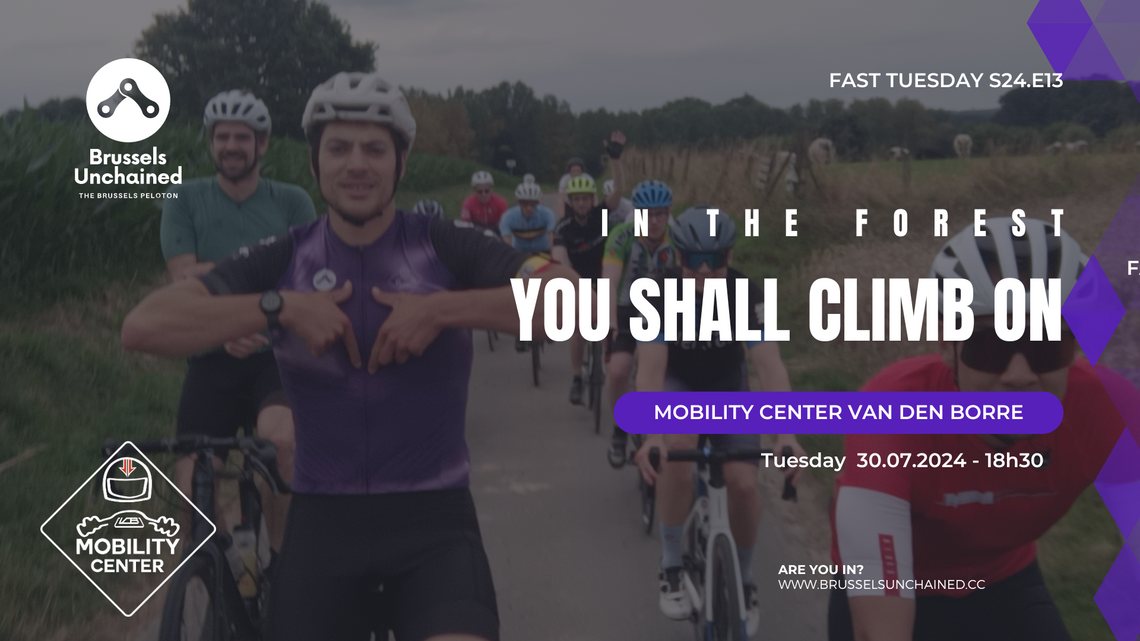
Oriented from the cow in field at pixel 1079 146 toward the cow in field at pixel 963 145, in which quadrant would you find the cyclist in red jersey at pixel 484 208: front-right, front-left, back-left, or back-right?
front-left

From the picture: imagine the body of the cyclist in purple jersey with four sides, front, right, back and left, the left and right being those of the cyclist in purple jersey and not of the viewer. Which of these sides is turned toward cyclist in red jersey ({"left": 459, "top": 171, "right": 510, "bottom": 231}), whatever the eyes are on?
back

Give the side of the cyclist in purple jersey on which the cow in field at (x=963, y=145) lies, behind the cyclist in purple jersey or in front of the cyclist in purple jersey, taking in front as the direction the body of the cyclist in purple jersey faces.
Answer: behind

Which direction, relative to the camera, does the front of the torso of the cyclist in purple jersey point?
toward the camera

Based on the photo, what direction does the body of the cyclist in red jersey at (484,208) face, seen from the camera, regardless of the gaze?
toward the camera

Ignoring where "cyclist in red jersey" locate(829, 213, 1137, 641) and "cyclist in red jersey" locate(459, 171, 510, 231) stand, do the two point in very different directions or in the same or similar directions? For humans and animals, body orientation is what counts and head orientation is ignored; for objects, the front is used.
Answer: same or similar directions

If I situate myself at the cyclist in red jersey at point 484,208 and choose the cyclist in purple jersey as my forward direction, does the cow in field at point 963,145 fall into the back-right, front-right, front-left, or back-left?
back-left

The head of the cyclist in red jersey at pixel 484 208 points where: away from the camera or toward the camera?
toward the camera

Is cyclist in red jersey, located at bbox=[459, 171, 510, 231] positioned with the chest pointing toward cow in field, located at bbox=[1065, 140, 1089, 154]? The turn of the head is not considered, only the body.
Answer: no

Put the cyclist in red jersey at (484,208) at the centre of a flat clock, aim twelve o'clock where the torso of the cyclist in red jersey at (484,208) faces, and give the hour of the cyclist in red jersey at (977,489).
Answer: the cyclist in red jersey at (977,489) is roughly at 12 o'clock from the cyclist in red jersey at (484,208).

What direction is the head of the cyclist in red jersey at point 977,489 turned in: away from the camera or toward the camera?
toward the camera

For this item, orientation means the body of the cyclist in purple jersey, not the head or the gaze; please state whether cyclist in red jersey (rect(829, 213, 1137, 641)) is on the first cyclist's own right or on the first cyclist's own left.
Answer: on the first cyclist's own left

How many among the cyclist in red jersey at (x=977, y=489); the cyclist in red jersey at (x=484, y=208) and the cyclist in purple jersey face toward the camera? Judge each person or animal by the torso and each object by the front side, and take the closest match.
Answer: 3

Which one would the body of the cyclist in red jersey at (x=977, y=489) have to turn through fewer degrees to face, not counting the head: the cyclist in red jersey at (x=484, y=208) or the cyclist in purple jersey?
the cyclist in purple jersey

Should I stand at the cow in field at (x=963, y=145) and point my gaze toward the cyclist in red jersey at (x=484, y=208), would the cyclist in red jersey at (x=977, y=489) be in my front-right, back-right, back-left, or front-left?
front-left

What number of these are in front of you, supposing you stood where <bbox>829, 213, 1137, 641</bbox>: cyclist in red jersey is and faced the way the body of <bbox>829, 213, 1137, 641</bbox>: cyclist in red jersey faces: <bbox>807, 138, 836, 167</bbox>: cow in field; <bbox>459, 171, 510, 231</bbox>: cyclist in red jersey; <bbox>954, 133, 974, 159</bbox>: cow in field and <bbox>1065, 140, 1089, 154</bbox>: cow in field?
0

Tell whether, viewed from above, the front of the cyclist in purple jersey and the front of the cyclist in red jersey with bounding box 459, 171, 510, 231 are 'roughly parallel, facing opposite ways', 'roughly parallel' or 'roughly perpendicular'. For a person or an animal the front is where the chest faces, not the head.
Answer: roughly parallel

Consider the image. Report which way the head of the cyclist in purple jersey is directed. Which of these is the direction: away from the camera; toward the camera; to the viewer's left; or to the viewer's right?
toward the camera

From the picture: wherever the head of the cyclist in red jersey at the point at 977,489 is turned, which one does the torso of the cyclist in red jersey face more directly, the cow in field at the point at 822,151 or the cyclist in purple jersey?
the cyclist in purple jersey

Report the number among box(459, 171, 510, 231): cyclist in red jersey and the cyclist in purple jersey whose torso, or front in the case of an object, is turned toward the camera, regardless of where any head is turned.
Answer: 2
